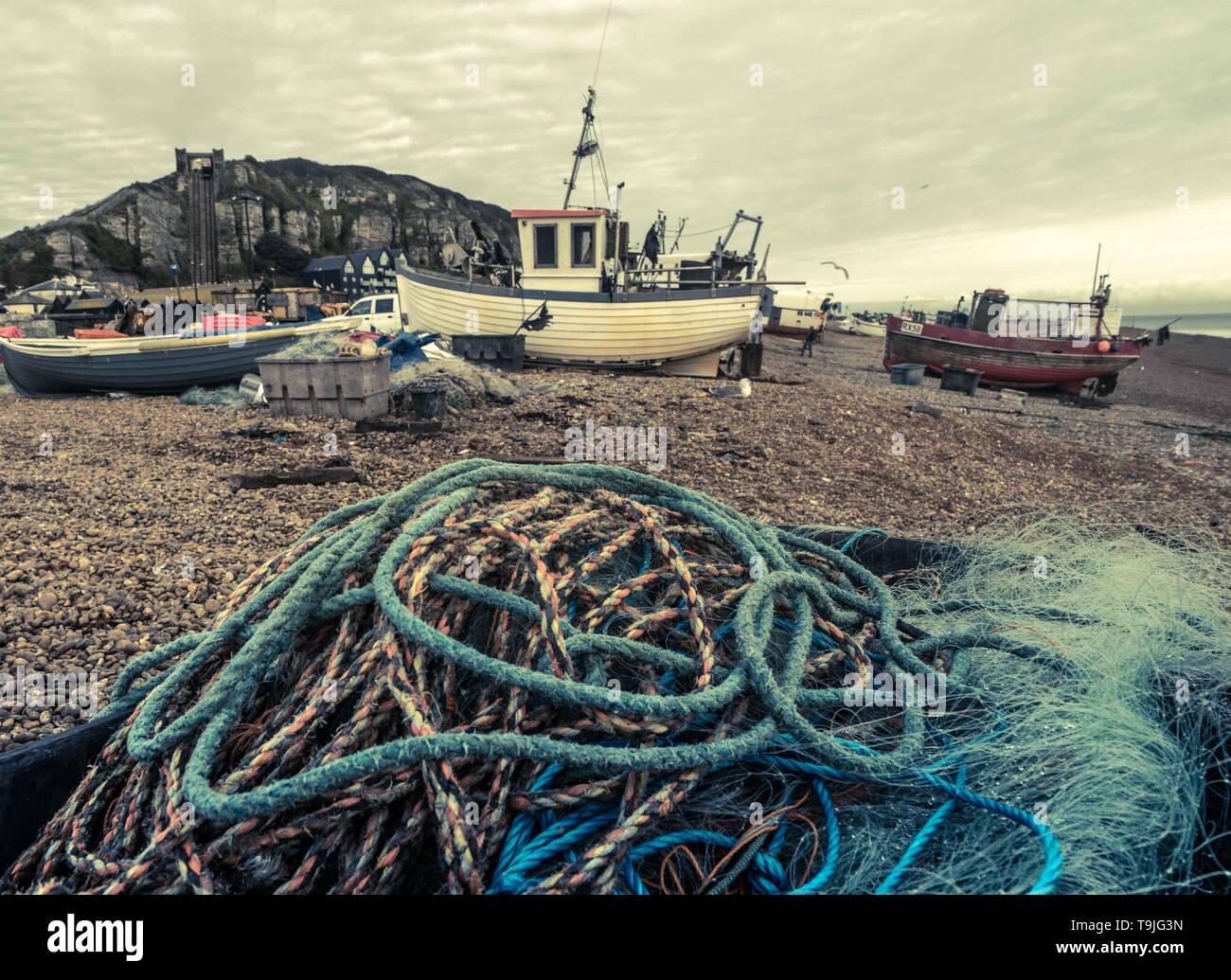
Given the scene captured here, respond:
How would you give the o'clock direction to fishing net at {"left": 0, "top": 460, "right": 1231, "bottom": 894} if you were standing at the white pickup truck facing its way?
The fishing net is roughly at 9 o'clock from the white pickup truck.

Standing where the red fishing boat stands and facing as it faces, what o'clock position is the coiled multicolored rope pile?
The coiled multicolored rope pile is roughly at 9 o'clock from the red fishing boat.

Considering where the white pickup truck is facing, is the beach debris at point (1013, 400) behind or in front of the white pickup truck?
behind

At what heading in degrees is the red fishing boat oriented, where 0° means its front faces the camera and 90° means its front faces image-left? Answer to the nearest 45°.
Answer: approximately 90°

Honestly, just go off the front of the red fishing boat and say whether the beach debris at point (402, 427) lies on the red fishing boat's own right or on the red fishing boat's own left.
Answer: on the red fishing boat's own left

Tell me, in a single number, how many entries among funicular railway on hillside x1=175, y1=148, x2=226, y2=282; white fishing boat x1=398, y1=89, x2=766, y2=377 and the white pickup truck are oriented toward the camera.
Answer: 1

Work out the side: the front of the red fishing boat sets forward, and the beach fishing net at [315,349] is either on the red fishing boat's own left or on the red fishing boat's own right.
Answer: on the red fishing boat's own left

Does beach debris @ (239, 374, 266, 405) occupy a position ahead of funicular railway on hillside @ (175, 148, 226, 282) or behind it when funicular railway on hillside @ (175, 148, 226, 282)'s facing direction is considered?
ahead

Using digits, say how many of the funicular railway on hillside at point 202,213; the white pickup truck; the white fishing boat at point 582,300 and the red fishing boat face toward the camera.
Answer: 1

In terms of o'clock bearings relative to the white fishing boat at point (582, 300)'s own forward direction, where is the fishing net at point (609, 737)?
The fishing net is roughly at 9 o'clock from the white fishing boat.

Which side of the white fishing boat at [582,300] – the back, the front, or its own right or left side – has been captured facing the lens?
left

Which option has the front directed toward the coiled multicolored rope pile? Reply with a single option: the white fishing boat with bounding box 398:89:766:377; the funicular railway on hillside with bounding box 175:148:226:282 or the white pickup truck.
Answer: the funicular railway on hillside

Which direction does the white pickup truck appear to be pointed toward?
to the viewer's left
